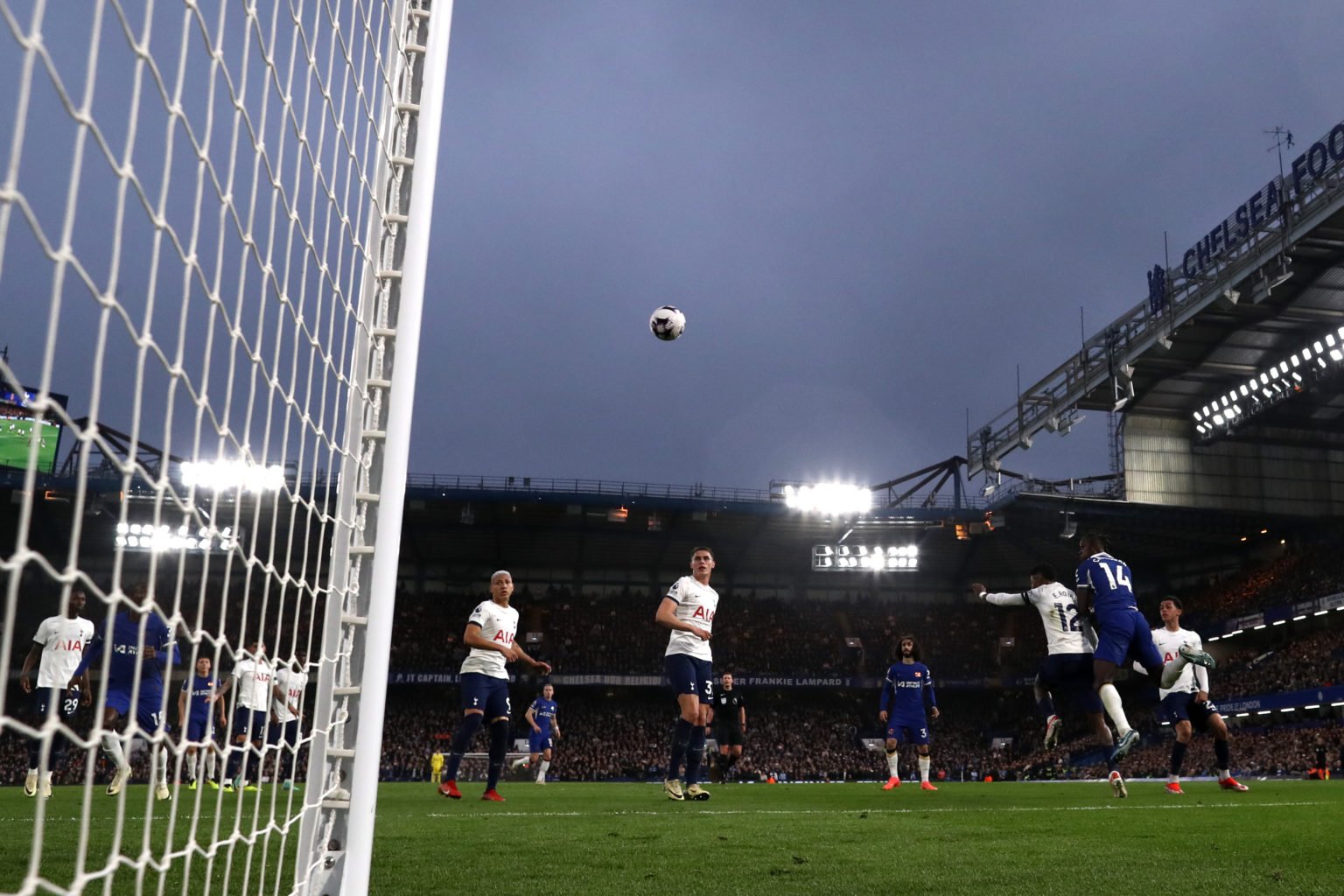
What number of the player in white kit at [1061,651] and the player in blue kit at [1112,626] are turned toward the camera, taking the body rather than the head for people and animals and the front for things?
0

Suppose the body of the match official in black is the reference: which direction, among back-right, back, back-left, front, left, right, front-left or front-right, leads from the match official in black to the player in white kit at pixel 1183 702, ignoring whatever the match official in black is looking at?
front-left

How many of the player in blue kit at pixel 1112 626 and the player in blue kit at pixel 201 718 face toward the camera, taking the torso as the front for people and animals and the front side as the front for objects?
1

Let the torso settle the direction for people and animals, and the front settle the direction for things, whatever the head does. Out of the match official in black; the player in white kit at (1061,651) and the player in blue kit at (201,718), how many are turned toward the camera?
2

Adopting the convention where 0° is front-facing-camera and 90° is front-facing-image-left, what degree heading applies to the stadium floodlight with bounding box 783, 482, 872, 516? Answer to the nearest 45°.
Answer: approximately 0°

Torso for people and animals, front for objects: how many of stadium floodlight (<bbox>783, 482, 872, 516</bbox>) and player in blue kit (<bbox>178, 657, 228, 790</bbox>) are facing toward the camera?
2

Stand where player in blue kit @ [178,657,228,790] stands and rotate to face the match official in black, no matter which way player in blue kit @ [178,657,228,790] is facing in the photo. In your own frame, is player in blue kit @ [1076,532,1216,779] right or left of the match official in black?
right

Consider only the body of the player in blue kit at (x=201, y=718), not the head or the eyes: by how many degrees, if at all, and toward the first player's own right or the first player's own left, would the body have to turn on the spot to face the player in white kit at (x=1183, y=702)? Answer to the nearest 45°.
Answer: approximately 90° to the first player's own left

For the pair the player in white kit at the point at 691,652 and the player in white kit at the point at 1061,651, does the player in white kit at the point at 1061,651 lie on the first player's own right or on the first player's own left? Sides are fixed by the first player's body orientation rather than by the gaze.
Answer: on the first player's own left

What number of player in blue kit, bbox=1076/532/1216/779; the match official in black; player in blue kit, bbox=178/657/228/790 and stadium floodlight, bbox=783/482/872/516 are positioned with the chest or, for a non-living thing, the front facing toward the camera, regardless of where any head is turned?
3

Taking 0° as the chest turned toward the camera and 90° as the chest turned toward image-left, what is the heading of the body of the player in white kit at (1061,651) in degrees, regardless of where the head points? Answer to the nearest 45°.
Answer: approximately 135°
